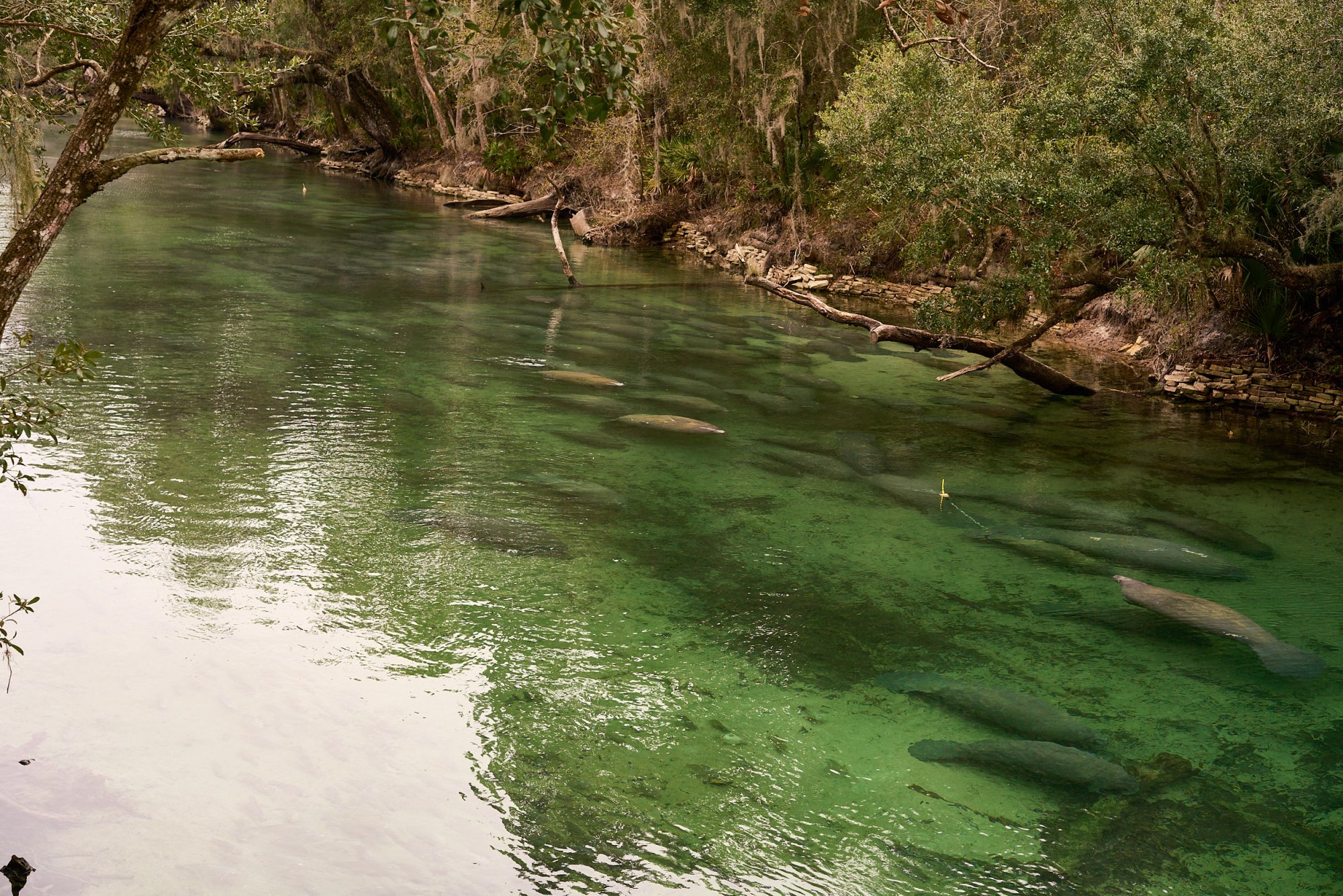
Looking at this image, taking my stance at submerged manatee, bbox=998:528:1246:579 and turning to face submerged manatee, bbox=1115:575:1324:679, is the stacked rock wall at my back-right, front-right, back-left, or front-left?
back-left

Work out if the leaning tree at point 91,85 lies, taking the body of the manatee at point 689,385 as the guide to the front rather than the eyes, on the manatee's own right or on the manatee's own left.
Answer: on the manatee's own right
